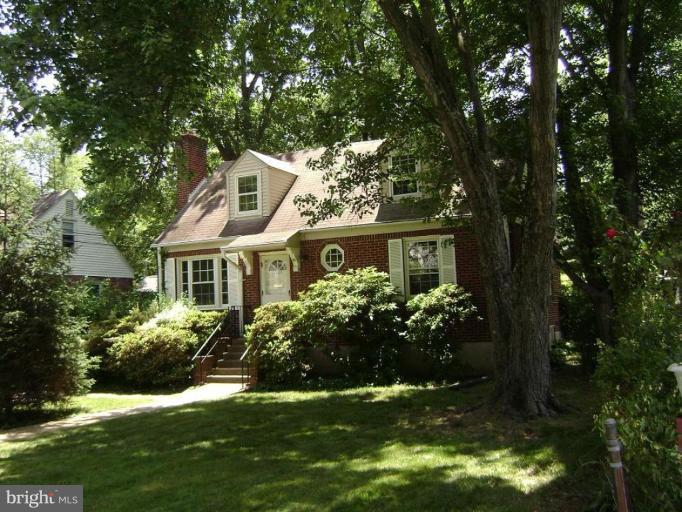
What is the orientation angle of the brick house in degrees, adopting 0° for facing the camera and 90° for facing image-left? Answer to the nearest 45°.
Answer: approximately 45°

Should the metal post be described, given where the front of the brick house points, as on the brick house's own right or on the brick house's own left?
on the brick house's own left

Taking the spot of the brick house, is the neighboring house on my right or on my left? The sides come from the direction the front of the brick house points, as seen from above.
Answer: on my right

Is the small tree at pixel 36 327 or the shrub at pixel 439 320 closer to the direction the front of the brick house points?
the small tree

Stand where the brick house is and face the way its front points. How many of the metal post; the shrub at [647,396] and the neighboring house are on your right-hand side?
1

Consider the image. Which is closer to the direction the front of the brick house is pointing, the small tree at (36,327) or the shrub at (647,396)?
the small tree

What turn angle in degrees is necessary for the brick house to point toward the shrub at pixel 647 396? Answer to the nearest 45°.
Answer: approximately 45° to its left

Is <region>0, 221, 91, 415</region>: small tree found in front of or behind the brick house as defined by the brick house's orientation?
in front
